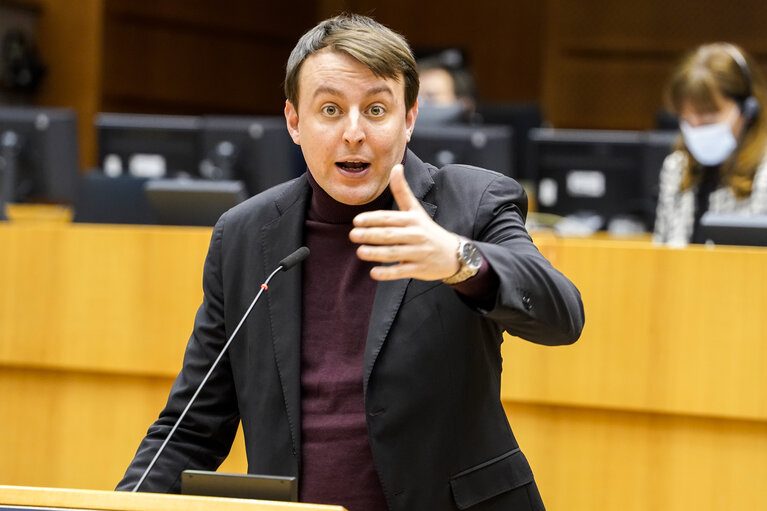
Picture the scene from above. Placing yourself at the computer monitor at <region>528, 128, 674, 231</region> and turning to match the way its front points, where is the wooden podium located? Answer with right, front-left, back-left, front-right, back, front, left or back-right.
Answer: back

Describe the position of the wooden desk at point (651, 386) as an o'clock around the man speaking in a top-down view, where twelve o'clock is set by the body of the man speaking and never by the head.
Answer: The wooden desk is roughly at 7 o'clock from the man speaking.

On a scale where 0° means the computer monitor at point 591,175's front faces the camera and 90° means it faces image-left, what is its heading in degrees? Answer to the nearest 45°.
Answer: approximately 180°

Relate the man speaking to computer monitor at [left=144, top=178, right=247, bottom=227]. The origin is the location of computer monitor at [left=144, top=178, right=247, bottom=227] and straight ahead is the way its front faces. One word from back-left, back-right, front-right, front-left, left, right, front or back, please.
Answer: back

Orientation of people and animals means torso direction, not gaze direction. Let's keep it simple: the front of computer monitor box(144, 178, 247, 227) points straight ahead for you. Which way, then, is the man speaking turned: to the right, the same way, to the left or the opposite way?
the opposite way

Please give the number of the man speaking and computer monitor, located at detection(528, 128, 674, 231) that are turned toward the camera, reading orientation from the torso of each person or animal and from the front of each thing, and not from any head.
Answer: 1

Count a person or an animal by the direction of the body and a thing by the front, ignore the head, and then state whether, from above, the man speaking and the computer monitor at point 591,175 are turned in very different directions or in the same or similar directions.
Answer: very different directions

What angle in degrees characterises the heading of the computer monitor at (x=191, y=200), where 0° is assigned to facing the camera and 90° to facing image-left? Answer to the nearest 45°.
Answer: approximately 180°

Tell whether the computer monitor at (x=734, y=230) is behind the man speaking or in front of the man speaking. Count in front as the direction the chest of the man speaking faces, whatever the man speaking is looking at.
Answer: behind

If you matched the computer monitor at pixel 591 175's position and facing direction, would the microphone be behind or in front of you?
behind

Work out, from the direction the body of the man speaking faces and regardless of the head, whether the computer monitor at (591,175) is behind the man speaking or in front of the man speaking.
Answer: behind

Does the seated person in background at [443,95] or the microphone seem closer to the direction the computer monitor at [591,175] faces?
the seated person in background
